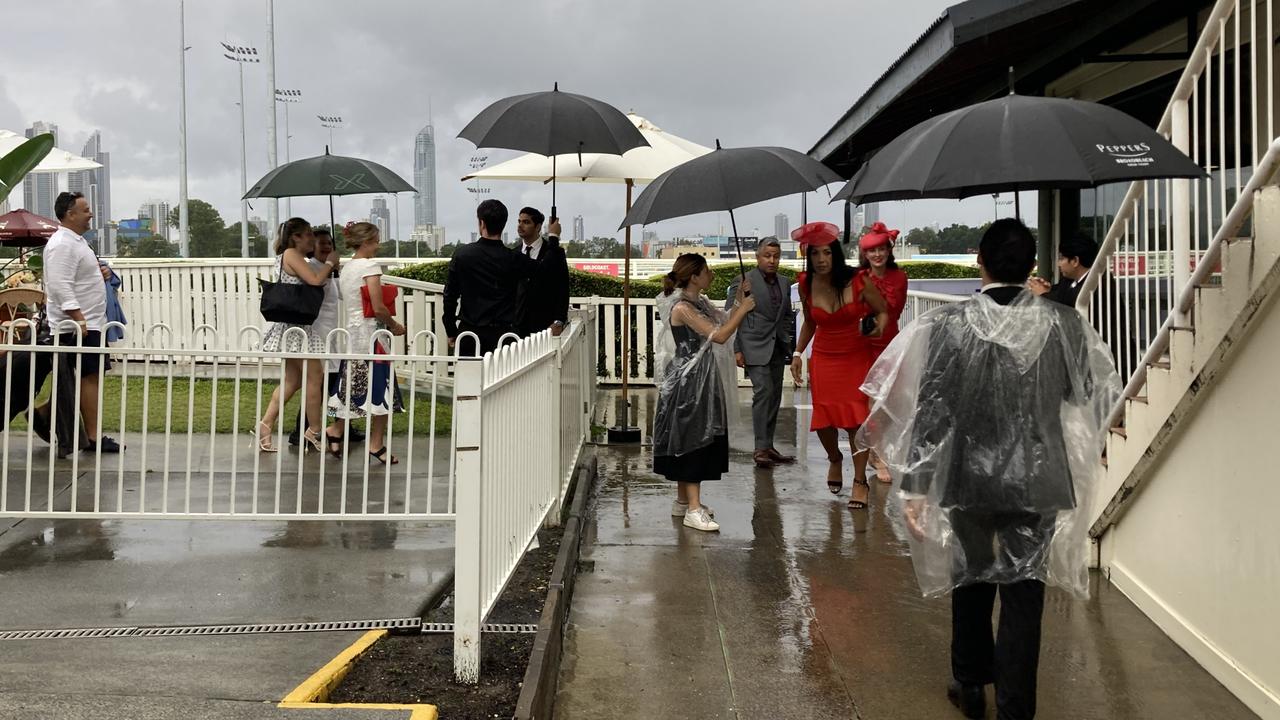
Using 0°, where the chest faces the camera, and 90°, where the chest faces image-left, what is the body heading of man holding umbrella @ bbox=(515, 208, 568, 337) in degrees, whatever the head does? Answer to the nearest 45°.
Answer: approximately 45°

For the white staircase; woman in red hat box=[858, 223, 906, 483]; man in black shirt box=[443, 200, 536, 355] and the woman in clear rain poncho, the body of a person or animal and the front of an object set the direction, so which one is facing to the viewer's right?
the woman in clear rain poncho

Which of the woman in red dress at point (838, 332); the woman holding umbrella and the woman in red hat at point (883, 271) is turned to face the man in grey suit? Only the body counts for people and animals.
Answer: the woman holding umbrella

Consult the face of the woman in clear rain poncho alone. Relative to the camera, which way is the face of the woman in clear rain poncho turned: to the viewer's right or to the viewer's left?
to the viewer's right

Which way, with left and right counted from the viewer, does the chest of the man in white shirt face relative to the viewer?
facing to the right of the viewer

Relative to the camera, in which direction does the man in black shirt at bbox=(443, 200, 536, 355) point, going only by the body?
away from the camera

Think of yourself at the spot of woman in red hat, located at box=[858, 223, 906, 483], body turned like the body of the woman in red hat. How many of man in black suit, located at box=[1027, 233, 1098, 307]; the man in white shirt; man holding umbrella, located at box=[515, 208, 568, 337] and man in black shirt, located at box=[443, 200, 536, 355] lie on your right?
3

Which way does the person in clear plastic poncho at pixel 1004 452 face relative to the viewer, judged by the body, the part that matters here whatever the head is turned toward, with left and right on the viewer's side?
facing away from the viewer

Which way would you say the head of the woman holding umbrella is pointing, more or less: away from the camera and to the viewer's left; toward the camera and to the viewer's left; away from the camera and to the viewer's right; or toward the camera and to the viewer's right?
away from the camera and to the viewer's right

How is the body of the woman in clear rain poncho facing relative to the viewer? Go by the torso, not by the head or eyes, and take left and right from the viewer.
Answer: facing to the right of the viewer
